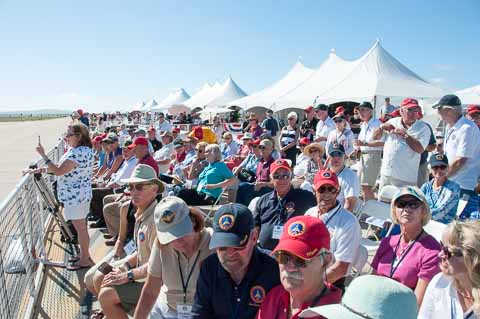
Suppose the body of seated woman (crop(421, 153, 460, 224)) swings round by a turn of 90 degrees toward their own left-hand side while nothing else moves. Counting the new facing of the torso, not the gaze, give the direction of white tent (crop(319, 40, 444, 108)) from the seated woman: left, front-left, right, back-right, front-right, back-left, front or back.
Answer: back-left

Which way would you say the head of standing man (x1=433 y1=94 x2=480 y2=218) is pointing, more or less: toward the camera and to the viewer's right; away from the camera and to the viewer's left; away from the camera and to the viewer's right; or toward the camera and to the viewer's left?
toward the camera and to the viewer's left

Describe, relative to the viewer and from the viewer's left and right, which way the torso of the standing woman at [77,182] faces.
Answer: facing to the left of the viewer

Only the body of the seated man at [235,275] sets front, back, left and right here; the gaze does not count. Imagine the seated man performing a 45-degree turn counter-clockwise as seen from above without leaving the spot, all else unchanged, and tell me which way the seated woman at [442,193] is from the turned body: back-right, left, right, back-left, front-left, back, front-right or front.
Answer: left

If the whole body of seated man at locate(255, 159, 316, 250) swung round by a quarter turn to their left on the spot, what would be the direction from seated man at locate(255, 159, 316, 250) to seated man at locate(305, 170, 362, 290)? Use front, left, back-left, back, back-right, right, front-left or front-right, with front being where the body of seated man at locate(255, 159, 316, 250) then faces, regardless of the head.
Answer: front-right

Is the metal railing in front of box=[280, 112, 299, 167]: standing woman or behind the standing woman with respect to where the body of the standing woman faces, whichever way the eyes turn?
in front

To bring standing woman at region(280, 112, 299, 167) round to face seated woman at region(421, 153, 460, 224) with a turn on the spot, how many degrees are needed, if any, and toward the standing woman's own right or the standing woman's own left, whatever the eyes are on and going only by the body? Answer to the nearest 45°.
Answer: approximately 45° to the standing woman's own left

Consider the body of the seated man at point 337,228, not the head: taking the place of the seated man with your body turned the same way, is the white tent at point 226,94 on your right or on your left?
on your right

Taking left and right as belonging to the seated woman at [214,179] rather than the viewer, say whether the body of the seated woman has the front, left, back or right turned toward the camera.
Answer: left

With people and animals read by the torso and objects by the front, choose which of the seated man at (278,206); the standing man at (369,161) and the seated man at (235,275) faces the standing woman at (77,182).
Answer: the standing man

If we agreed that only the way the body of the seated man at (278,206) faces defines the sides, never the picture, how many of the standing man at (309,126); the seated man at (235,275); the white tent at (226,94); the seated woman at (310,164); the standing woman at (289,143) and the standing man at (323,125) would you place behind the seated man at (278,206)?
5

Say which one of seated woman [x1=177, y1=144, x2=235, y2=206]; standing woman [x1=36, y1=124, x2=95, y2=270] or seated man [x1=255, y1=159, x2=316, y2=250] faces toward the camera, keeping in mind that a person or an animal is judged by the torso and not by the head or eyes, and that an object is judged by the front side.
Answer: the seated man

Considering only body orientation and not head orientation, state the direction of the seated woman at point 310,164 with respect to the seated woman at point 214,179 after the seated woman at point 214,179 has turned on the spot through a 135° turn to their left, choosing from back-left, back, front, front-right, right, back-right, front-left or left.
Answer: front-left
